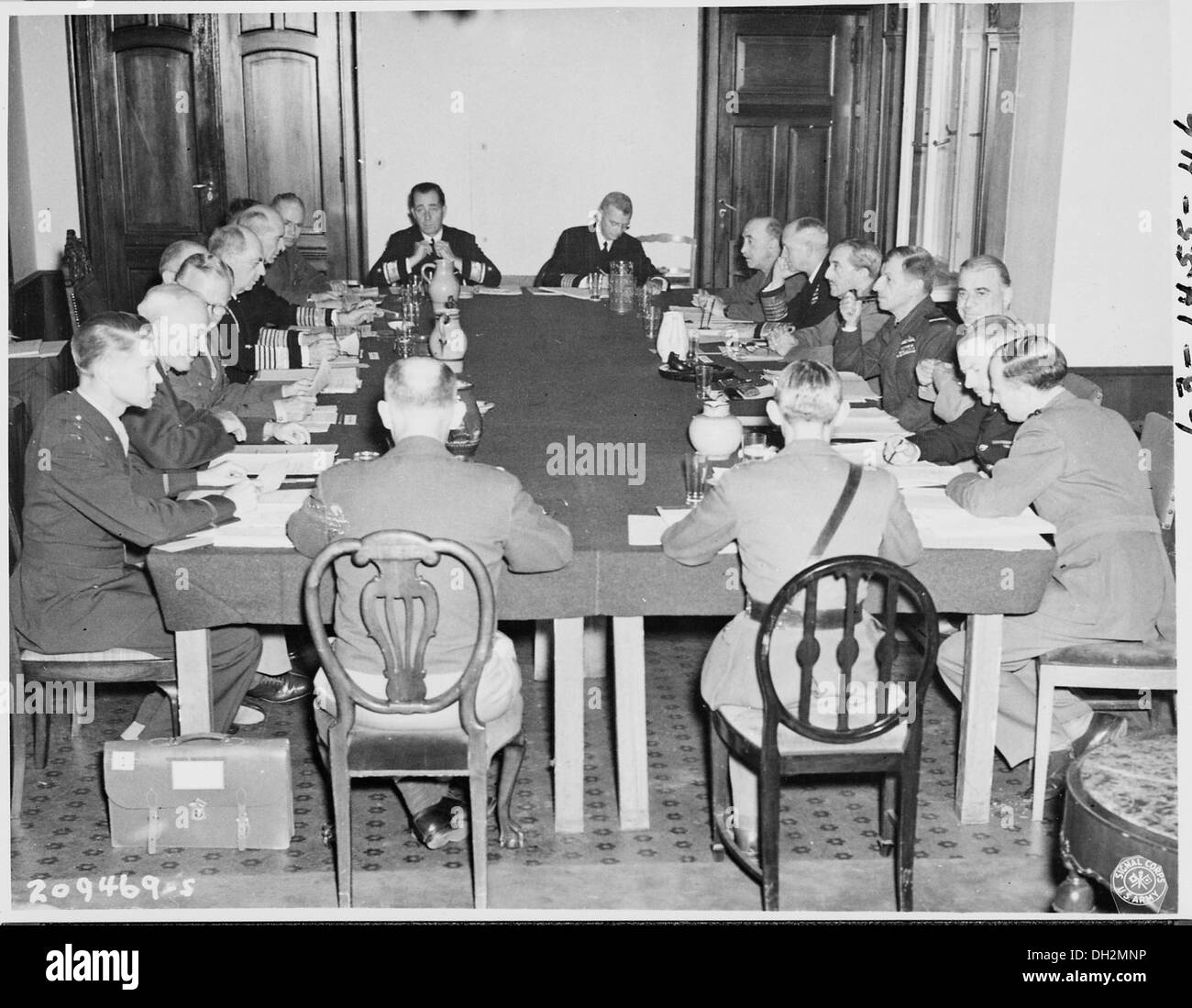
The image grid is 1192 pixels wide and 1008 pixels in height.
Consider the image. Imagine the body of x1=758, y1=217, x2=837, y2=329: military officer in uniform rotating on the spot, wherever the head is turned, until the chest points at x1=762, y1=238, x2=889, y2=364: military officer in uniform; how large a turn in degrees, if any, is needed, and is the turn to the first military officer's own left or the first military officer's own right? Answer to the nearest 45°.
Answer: approximately 90° to the first military officer's own left

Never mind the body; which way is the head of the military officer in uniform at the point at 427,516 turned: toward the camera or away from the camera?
away from the camera

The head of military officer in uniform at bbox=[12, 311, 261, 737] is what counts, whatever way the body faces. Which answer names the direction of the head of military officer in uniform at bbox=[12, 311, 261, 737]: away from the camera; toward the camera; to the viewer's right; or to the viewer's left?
to the viewer's right

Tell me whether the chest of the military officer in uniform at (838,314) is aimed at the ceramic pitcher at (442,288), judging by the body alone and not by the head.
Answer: yes

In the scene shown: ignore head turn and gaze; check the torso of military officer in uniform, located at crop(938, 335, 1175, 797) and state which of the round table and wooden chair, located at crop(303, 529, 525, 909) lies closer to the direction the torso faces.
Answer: the wooden chair

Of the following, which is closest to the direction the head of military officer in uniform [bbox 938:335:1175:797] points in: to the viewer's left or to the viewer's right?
to the viewer's left

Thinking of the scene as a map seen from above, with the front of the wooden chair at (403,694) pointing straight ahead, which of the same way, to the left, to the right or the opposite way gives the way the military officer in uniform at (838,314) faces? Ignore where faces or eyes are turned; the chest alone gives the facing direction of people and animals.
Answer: to the left

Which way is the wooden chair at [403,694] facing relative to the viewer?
away from the camera

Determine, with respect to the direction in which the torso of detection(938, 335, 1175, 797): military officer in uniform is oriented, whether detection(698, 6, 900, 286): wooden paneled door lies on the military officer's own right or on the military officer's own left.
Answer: on the military officer's own right

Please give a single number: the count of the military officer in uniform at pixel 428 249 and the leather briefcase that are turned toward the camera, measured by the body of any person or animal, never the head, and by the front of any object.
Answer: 2

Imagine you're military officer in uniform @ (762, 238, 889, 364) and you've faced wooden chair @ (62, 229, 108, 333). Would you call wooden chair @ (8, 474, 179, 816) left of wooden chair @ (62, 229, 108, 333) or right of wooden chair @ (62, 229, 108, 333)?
left

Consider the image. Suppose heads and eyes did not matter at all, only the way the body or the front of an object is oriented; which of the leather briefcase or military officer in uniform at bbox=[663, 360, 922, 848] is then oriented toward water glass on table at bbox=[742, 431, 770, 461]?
the military officer in uniform

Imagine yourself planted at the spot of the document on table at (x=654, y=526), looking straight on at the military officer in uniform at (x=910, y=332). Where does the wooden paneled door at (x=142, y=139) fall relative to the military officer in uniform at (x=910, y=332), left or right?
left

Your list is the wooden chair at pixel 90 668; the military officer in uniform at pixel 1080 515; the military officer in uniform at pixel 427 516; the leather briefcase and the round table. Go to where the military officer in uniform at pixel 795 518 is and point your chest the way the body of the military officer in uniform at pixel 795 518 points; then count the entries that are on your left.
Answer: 3

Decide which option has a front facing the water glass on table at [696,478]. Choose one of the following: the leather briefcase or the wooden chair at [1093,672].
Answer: the wooden chair

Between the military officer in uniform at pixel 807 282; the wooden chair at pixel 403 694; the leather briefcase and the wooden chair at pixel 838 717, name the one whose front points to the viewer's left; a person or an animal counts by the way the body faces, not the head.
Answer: the military officer in uniform
